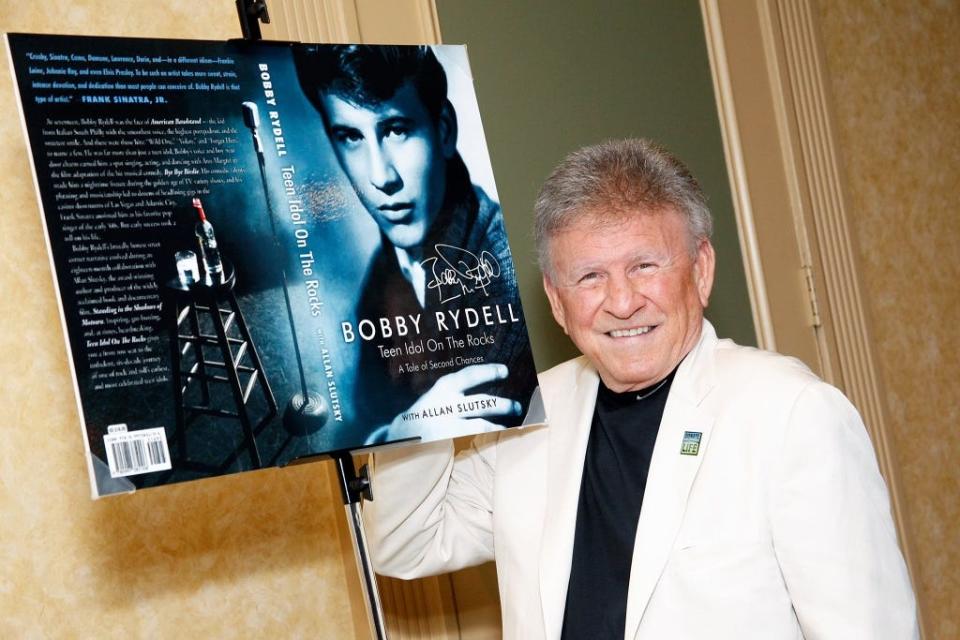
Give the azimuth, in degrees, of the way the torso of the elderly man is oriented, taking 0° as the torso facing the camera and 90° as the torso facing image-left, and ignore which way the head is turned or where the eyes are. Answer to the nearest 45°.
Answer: approximately 45°
